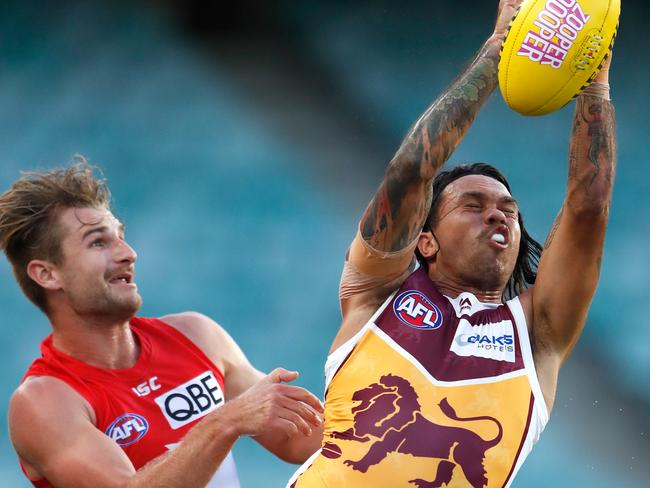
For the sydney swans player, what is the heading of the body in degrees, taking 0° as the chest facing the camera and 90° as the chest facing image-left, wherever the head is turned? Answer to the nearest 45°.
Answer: approximately 315°
